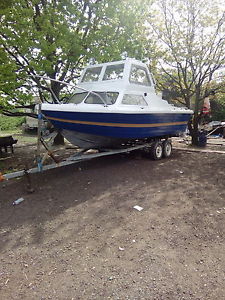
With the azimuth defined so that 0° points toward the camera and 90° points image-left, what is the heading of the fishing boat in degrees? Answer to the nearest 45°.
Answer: approximately 45°
